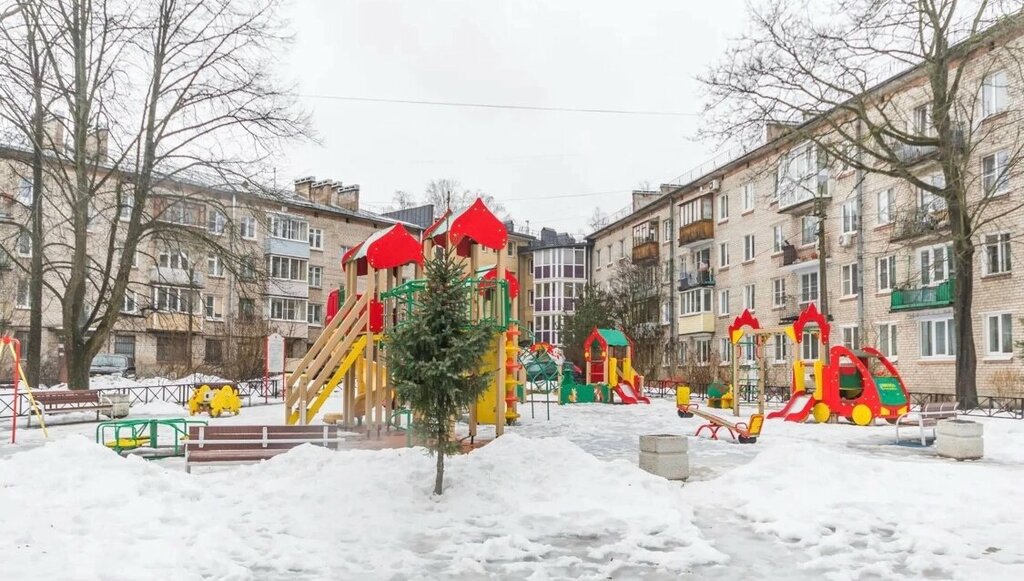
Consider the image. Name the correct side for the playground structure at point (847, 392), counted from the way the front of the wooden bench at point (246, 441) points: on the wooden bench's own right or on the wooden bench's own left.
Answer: on the wooden bench's own right

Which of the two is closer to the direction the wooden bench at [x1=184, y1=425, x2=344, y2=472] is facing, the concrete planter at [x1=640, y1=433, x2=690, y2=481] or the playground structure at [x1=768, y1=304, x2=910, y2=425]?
the playground structure

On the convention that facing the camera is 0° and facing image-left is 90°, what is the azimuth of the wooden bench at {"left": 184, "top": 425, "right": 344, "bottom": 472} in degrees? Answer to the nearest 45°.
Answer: approximately 180°

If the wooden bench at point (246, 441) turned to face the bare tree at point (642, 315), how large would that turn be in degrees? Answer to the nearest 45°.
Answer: approximately 45° to its right

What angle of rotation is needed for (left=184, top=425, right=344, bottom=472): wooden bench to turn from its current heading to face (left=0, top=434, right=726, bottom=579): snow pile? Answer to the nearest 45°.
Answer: approximately 180°

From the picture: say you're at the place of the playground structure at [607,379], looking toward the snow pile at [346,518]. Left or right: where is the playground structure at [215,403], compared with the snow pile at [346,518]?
right

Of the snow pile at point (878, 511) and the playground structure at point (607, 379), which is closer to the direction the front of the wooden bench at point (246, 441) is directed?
the playground structure

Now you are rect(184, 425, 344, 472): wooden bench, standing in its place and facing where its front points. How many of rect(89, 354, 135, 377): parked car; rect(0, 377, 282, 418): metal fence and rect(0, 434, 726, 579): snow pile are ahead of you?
2

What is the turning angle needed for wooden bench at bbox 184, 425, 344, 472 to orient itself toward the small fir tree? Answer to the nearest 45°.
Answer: approximately 135° to its right

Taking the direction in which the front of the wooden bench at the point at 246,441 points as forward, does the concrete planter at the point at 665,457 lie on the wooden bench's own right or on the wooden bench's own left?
on the wooden bench's own right

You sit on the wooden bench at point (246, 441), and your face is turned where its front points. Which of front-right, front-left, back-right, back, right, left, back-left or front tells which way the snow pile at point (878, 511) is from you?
back-right

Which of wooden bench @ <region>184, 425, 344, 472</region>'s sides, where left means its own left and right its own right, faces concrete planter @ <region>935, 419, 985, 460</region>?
right
